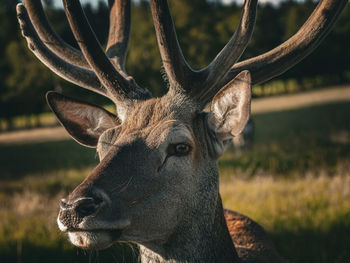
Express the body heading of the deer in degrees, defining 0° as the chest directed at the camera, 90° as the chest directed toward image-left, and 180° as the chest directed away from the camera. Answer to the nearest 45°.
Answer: approximately 45°
